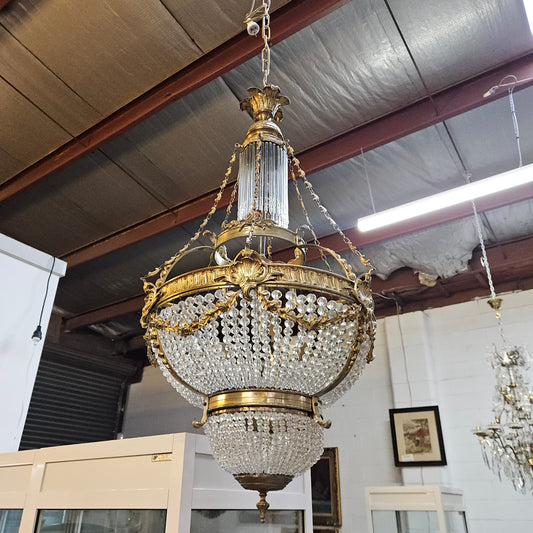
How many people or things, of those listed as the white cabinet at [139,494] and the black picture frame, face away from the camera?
0

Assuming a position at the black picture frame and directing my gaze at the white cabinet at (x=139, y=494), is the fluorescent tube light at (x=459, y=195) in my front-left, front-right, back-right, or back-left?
front-left

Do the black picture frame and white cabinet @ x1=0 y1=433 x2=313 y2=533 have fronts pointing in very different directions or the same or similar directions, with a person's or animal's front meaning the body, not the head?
same or similar directions

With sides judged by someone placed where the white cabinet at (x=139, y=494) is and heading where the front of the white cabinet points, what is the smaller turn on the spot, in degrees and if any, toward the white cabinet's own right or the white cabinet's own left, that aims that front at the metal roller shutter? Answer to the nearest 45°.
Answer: approximately 135° to the white cabinet's own right

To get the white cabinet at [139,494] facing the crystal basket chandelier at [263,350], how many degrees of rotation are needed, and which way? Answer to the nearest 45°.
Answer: approximately 45° to its left

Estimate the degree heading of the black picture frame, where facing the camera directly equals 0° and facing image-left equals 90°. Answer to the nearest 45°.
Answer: approximately 0°

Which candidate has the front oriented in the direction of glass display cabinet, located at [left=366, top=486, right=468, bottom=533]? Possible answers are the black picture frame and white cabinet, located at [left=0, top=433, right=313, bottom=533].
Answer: the black picture frame

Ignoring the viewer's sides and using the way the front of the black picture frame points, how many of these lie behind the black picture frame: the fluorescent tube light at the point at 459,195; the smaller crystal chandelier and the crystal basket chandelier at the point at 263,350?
0

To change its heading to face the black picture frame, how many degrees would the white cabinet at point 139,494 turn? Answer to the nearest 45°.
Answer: approximately 180°

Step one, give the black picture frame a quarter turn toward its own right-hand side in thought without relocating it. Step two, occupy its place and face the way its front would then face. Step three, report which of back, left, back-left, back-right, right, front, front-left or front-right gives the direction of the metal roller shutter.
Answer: front

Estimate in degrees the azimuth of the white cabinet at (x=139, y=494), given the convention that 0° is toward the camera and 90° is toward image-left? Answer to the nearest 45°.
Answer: approximately 45°

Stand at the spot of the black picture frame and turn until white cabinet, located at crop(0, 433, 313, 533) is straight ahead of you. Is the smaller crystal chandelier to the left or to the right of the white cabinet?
left

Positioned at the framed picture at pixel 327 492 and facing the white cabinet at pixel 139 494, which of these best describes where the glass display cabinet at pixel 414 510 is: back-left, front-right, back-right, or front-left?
front-left

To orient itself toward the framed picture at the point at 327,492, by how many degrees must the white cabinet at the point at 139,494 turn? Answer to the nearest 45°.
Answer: approximately 180°
